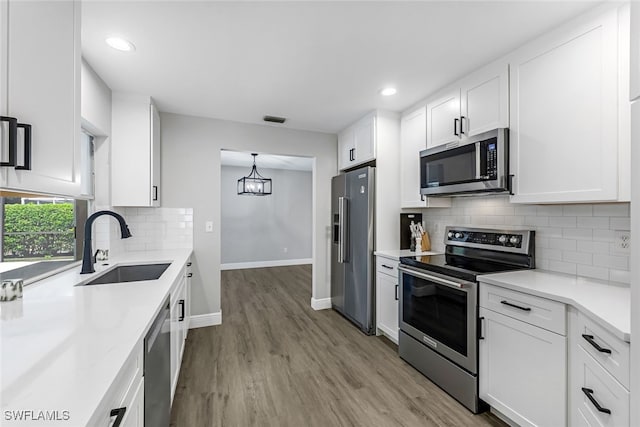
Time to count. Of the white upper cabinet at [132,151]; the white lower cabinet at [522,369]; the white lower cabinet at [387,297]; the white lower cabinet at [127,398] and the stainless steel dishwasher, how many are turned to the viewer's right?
3

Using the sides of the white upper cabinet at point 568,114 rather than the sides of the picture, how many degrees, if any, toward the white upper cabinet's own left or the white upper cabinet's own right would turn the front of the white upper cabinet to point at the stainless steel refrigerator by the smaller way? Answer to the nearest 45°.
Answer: approximately 45° to the white upper cabinet's own right

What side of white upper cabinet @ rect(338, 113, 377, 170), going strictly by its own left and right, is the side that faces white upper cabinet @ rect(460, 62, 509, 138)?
left

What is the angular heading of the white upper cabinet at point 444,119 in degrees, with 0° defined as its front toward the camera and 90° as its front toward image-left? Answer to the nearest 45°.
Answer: approximately 45°

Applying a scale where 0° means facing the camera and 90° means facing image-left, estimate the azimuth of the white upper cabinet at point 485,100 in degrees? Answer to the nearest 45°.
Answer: approximately 45°

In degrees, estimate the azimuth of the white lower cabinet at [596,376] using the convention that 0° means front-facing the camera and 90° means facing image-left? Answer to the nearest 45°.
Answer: approximately 45°

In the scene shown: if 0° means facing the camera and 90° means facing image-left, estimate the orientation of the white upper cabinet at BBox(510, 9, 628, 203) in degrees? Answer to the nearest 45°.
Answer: approximately 45°

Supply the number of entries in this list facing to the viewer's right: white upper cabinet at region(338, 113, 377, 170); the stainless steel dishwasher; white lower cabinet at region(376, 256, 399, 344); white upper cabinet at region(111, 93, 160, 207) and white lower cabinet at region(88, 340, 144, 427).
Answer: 3
